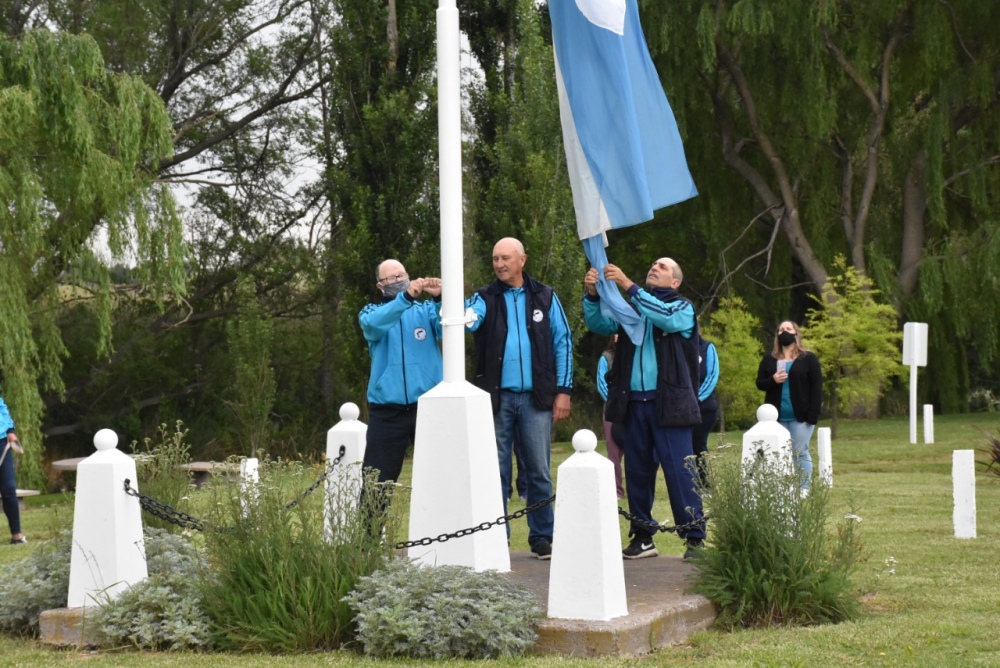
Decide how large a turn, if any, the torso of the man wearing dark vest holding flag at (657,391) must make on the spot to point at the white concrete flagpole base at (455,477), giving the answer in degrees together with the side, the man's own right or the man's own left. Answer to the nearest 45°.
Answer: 0° — they already face it

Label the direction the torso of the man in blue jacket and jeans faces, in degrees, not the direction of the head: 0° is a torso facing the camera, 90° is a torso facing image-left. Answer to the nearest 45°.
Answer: approximately 0°

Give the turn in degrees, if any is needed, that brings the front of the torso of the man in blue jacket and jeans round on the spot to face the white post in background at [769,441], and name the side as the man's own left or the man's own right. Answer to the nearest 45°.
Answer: approximately 90° to the man's own left

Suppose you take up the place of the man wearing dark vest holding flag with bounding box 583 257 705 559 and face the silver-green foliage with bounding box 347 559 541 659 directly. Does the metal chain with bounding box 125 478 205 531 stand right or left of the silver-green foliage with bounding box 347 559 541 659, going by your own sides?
right

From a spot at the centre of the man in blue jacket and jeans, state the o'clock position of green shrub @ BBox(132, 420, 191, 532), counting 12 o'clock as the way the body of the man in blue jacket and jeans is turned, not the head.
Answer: The green shrub is roughly at 3 o'clock from the man in blue jacket and jeans.

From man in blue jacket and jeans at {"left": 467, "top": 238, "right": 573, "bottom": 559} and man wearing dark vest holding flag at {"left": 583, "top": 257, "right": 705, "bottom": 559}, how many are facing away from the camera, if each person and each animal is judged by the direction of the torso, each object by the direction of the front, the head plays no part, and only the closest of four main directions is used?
0

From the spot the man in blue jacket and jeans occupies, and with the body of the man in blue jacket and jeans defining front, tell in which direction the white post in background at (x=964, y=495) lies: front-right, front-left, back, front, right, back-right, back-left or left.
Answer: back-left
